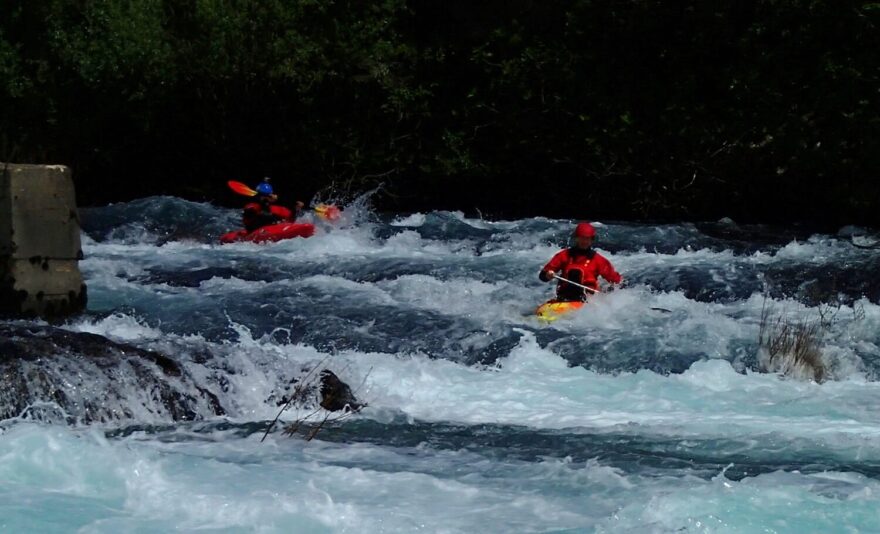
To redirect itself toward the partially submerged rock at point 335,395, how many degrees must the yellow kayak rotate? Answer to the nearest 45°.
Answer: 0° — it already faces it

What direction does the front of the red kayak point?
to the viewer's right

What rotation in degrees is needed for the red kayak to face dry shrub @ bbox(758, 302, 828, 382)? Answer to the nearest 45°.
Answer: approximately 45° to its right

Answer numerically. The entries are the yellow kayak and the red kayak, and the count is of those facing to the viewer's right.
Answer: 1

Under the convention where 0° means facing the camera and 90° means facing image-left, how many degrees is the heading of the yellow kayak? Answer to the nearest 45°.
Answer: approximately 45°

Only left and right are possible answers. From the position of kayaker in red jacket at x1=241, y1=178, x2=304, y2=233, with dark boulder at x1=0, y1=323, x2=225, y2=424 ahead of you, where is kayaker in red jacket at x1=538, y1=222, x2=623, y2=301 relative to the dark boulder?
left

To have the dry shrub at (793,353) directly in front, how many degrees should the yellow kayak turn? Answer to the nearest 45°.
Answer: approximately 90° to its left

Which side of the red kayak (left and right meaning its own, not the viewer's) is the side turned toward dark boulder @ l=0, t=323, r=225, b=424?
right

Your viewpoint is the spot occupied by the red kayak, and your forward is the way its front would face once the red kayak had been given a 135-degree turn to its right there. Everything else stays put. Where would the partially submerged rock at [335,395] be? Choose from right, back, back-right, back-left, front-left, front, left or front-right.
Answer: front-left
